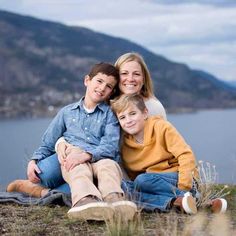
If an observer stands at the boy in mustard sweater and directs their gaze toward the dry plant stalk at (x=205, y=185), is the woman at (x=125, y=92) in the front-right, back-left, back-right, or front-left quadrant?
back-left

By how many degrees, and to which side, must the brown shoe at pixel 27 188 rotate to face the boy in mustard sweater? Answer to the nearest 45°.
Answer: approximately 135° to its left

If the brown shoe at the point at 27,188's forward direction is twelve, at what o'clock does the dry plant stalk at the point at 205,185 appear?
The dry plant stalk is roughly at 7 o'clock from the brown shoe.

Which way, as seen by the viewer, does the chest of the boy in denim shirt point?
toward the camera

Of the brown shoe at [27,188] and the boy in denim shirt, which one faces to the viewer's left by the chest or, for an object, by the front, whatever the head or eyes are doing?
the brown shoe

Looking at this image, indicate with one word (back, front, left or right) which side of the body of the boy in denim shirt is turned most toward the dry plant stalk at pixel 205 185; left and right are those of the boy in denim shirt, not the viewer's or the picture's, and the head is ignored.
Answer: left

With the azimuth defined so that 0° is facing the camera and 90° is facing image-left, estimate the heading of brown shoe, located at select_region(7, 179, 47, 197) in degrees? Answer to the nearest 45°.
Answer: approximately 90°

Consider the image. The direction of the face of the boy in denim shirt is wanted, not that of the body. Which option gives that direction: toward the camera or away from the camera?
toward the camera

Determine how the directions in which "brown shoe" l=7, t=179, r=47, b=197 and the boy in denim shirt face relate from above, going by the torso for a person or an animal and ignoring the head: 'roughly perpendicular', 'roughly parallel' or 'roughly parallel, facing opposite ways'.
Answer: roughly perpendicular

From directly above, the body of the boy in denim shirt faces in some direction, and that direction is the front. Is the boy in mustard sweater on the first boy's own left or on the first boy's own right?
on the first boy's own left

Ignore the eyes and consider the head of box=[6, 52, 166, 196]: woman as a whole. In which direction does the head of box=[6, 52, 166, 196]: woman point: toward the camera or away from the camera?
toward the camera
